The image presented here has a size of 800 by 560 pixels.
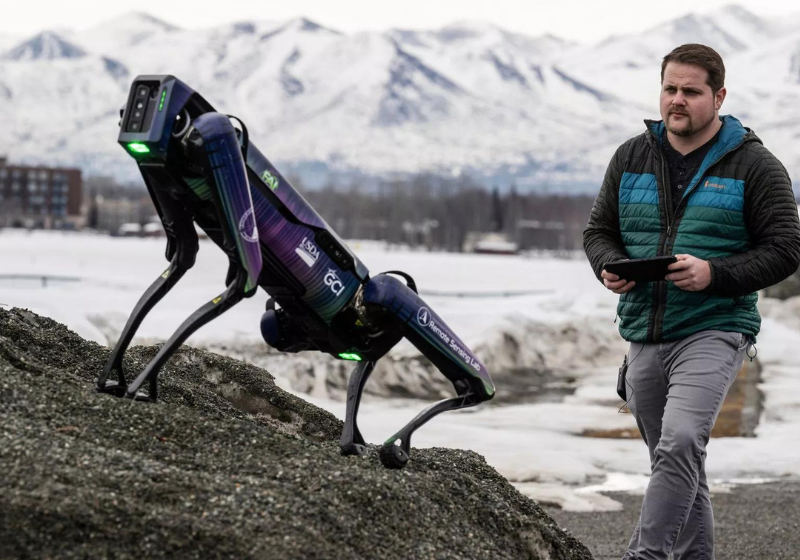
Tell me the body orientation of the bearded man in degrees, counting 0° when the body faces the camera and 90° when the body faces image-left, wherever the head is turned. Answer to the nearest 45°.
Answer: approximately 45°

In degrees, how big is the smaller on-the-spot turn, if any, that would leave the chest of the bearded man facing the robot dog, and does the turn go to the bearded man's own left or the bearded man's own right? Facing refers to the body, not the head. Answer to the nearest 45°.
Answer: approximately 45° to the bearded man's own right
